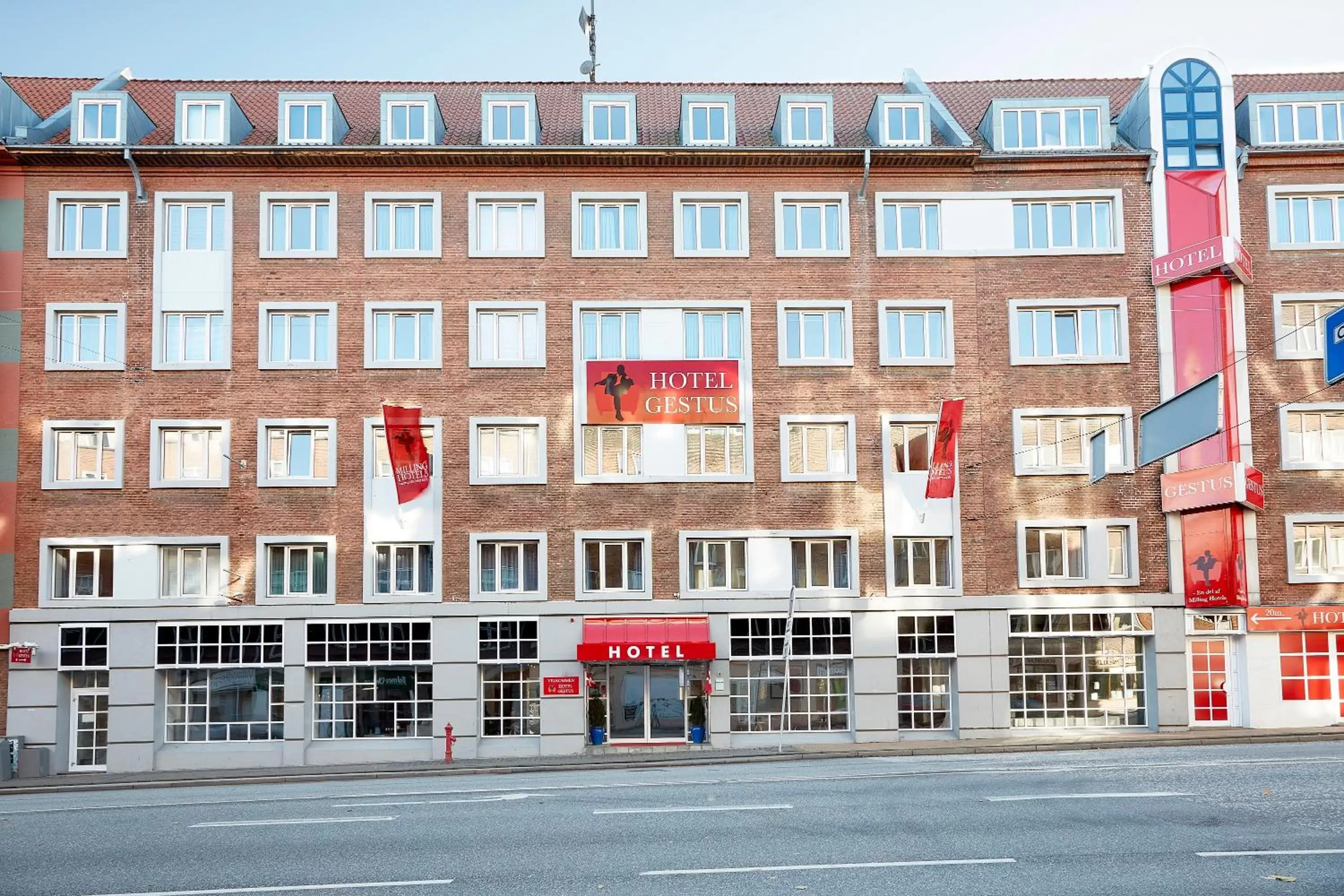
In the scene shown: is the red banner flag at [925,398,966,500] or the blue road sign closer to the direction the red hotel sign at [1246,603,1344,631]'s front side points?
the blue road sign

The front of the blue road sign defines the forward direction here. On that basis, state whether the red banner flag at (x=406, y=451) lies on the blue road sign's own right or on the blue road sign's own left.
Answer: on the blue road sign's own right

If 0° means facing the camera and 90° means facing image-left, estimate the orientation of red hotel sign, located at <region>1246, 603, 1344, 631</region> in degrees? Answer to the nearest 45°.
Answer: approximately 0°

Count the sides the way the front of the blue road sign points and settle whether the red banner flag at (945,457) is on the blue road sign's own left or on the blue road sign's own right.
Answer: on the blue road sign's own right

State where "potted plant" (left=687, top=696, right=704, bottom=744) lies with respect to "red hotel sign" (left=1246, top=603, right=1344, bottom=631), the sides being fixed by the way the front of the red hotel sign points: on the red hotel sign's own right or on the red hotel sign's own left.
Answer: on the red hotel sign's own right

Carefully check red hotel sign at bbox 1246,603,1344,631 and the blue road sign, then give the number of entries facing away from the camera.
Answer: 0

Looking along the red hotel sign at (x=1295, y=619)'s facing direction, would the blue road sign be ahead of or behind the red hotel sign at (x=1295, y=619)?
ahead

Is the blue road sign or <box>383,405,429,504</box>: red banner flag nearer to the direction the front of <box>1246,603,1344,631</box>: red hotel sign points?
the blue road sign

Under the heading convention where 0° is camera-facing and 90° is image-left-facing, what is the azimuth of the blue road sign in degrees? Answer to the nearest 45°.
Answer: approximately 45°
